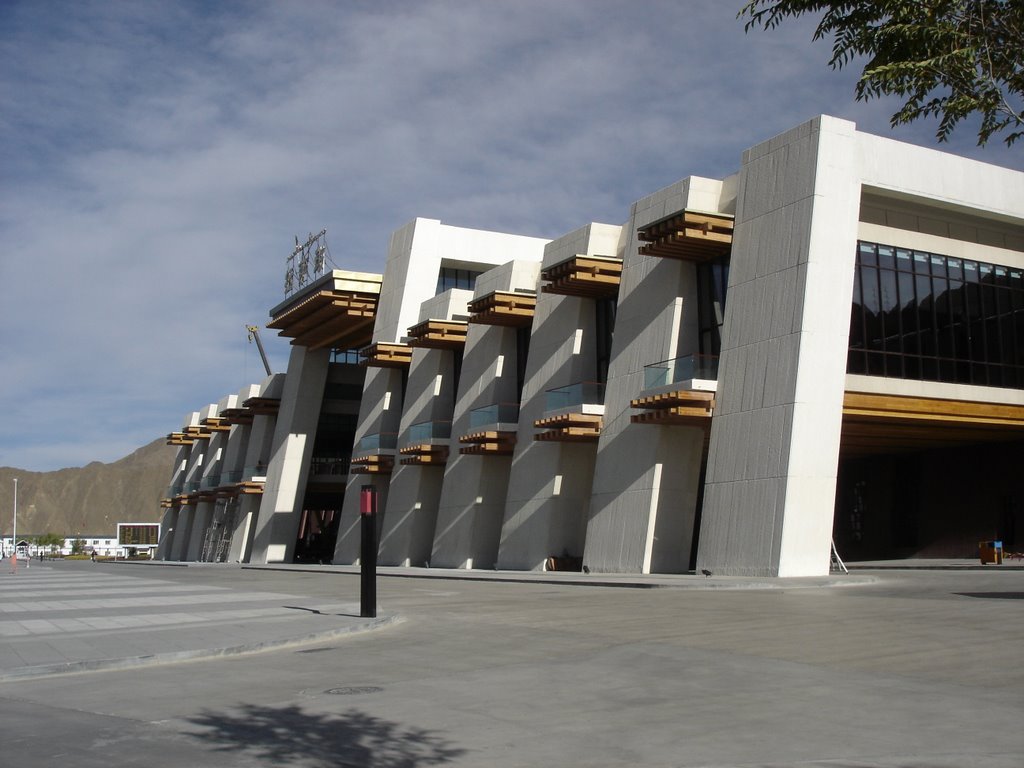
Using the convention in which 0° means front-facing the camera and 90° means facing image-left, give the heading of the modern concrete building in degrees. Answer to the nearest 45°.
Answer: approximately 45°

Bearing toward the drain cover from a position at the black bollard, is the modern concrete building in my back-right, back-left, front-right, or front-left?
back-left

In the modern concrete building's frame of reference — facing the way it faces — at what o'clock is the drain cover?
The drain cover is roughly at 11 o'clock from the modern concrete building.

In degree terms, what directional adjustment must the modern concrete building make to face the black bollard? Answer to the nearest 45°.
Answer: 0° — it already faces it

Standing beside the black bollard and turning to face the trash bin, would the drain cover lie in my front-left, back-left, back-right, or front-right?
back-right
